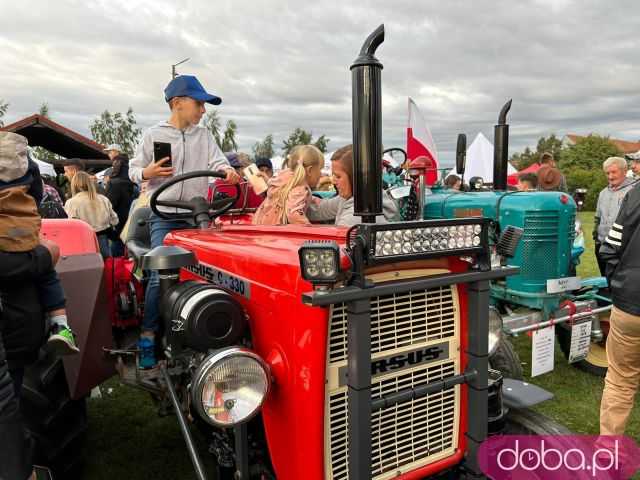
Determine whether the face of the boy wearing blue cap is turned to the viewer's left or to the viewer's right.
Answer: to the viewer's right

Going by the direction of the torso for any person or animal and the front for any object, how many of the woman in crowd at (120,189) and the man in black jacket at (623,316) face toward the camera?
0

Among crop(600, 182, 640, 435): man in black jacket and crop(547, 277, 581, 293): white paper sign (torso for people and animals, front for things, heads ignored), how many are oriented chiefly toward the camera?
1

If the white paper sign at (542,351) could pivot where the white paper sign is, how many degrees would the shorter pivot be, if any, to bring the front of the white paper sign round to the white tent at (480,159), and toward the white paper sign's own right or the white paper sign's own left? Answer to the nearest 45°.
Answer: approximately 135° to the white paper sign's own left

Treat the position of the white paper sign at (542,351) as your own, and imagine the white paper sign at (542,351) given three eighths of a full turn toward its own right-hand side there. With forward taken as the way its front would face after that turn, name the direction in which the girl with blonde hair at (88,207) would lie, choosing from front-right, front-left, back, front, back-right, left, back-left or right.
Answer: front

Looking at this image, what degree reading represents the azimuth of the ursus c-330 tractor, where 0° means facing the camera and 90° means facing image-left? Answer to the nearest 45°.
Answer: approximately 315°

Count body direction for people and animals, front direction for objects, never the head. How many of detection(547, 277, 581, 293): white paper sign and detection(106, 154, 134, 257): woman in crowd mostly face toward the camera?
1

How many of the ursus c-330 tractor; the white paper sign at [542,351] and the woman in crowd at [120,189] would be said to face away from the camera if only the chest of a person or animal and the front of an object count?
1

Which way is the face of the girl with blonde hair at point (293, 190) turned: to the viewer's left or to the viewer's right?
to the viewer's right

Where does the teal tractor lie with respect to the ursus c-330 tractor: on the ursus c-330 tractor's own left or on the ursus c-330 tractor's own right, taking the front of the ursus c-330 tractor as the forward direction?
on the ursus c-330 tractor's own left

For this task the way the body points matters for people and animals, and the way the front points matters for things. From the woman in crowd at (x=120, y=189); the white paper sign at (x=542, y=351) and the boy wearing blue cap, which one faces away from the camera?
the woman in crowd

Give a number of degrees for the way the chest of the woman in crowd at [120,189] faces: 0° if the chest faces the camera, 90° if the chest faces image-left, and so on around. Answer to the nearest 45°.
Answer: approximately 180°
